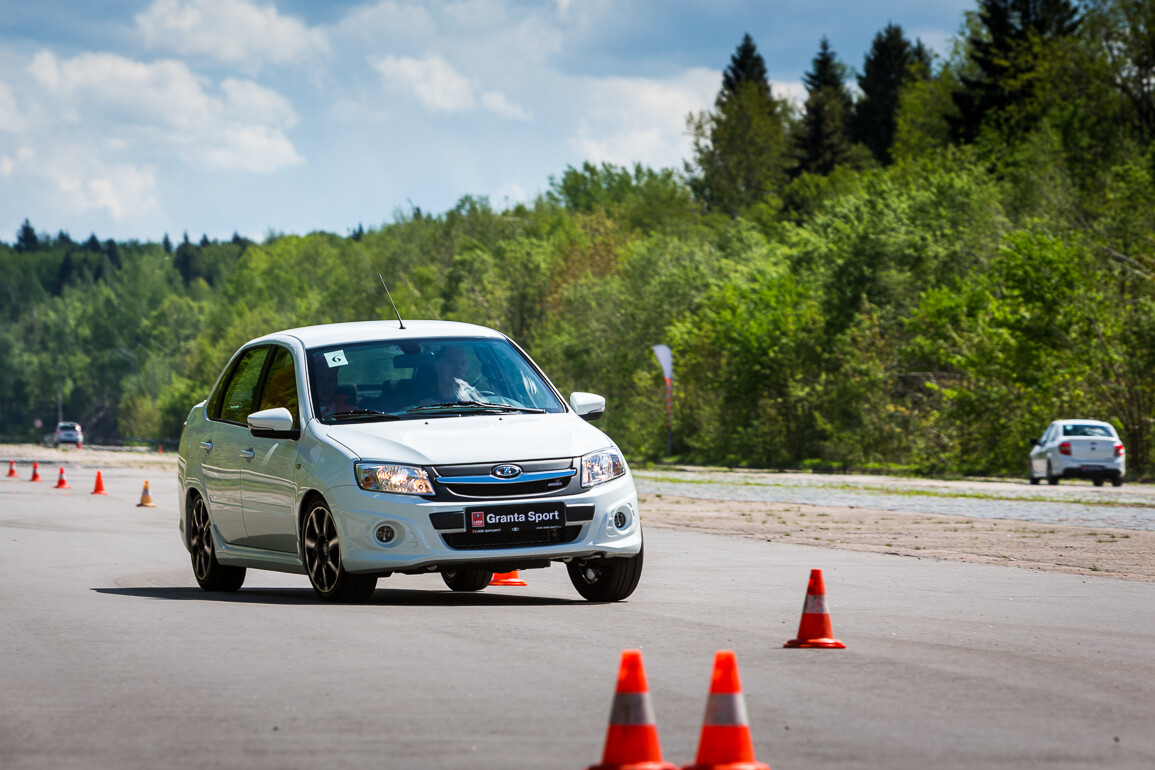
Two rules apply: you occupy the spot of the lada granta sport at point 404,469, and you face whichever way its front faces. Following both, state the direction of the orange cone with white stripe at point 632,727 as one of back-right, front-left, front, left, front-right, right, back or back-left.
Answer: front-right

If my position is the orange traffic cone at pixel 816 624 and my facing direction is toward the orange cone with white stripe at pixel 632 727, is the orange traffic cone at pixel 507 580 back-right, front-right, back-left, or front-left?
back-right

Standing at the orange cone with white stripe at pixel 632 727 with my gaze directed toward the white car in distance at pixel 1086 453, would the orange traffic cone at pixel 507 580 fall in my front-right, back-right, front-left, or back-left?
front-left

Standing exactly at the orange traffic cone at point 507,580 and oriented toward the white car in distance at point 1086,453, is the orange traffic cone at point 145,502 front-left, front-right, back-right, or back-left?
front-left

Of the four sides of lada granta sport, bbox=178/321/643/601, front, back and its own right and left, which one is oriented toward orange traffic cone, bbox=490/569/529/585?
left

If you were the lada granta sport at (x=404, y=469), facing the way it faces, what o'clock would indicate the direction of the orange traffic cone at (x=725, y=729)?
The orange traffic cone is roughly at 1 o'clock from the lada granta sport.

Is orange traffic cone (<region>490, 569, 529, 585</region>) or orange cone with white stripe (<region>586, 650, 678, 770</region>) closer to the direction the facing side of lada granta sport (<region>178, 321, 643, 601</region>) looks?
the orange cone with white stripe

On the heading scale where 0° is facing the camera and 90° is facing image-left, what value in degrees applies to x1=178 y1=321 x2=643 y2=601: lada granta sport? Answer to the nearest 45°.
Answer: approximately 315°

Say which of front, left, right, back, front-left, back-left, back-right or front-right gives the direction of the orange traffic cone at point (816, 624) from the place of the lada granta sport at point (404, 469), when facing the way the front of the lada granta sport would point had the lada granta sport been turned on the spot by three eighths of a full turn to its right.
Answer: back-left

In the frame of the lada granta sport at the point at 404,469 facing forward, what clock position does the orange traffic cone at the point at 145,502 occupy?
The orange traffic cone is roughly at 7 o'clock from the lada granta sport.
